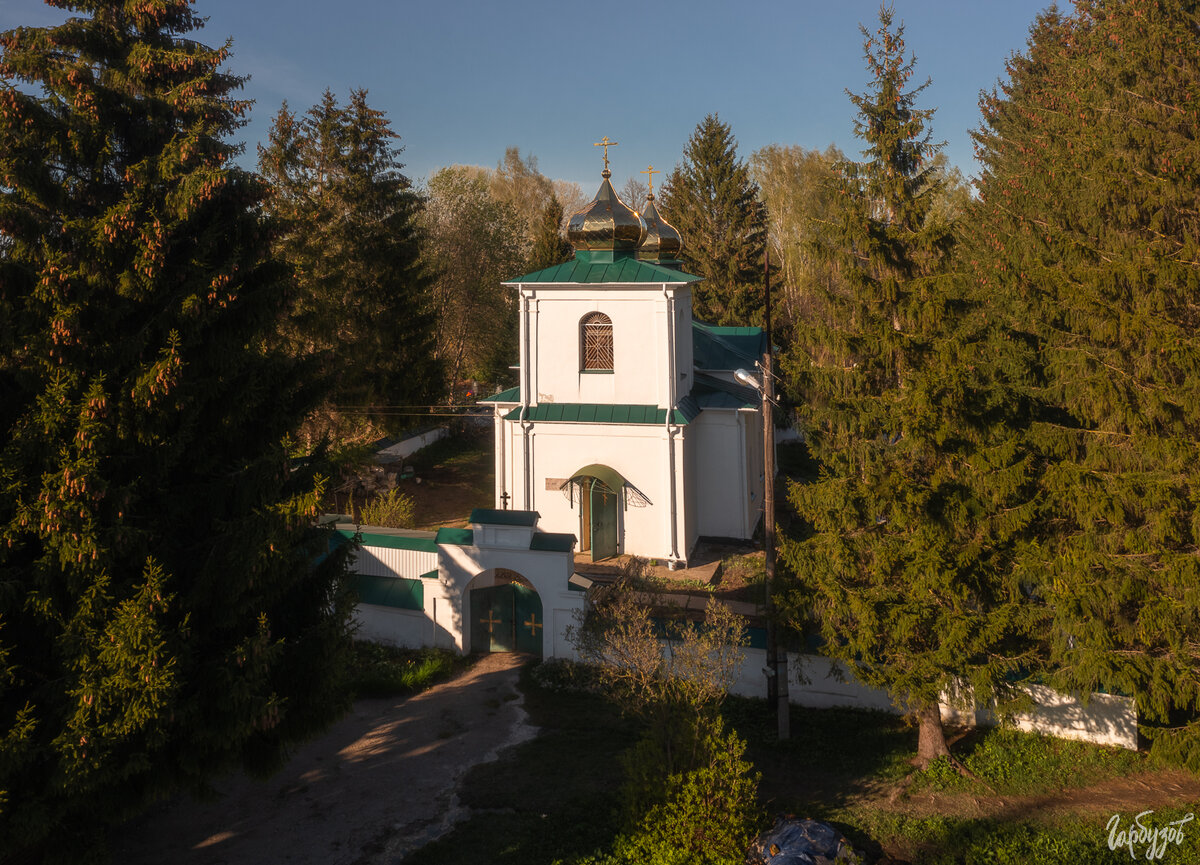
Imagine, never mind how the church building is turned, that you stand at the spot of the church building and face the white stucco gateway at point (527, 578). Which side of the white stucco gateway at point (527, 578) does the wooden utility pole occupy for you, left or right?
left

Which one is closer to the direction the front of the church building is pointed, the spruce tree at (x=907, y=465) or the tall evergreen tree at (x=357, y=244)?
the spruce tree

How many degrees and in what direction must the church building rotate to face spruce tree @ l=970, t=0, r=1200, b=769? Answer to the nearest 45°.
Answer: approximately 45° to its left

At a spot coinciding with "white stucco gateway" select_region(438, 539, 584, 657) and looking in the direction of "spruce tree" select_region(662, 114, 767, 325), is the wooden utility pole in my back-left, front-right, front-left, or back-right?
back-right

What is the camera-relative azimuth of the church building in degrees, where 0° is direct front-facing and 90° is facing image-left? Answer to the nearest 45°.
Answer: approximately 0°

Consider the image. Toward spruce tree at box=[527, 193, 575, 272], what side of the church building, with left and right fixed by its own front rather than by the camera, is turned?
back

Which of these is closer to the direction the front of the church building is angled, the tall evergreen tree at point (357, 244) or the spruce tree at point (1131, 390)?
the spruce tree

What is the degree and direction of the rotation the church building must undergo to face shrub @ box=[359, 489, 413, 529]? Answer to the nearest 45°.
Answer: approximately 90° to its right

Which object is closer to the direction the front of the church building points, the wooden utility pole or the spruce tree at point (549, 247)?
the wooden utility pole
